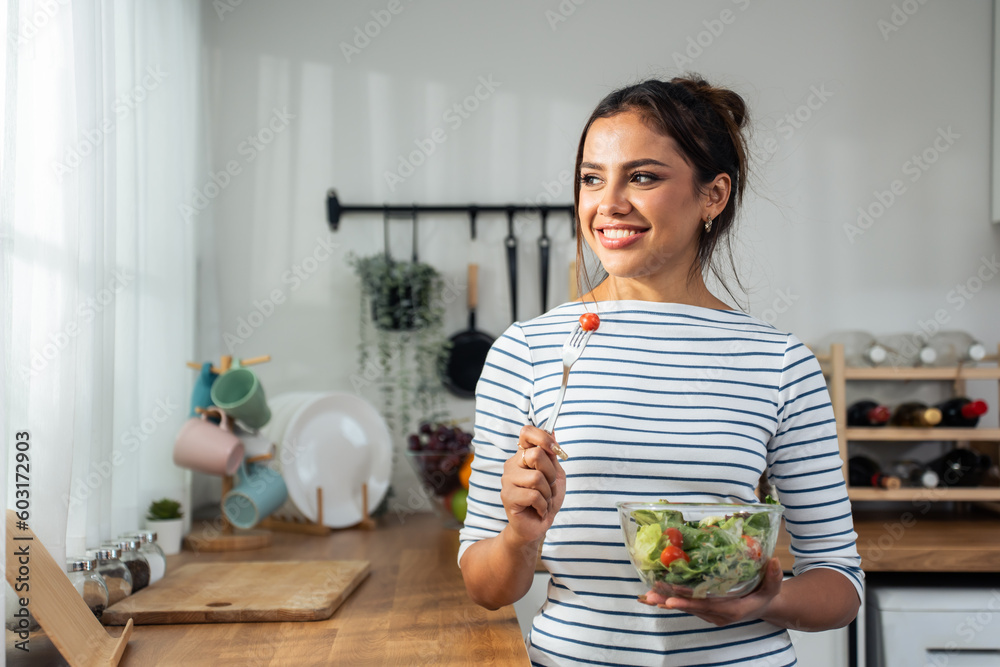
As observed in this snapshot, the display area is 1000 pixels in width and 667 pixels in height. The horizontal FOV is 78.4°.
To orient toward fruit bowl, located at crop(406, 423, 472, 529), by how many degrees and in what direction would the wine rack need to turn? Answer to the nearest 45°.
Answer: approximately 45° to its right

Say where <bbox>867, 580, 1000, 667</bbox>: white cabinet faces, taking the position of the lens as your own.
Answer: facing the viewer

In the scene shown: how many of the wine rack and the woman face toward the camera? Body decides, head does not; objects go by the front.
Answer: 2

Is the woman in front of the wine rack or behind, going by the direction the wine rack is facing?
in front

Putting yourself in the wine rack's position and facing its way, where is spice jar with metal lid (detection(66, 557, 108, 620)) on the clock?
The spice jar with metal lid is roughly at 1 o'clock from the wine rack.

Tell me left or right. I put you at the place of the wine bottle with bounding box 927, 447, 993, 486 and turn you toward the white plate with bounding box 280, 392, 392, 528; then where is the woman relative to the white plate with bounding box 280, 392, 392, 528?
left

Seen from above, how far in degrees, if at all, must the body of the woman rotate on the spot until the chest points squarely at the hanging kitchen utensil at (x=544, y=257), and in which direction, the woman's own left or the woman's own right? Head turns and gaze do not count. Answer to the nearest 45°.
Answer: approximately 180°

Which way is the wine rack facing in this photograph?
toward the camera
